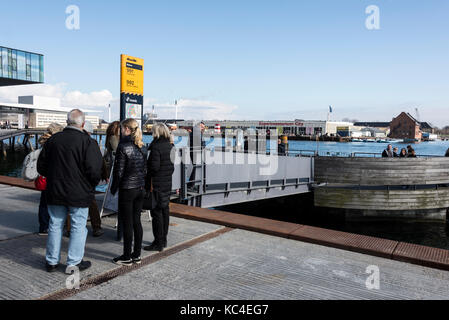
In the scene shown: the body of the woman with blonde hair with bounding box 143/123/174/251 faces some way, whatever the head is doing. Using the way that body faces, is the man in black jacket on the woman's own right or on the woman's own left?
on the woman's own left

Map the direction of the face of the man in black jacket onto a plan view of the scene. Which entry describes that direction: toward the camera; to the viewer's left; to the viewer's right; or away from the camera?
away from the camera

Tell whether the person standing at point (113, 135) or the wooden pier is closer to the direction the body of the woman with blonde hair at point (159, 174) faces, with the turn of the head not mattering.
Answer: the person standing

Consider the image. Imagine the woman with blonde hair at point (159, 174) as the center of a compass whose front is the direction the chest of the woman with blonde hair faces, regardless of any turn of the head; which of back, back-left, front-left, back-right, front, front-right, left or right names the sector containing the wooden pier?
right

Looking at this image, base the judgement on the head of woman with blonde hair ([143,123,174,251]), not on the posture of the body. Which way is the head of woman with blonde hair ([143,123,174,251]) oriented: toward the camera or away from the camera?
away from the camera

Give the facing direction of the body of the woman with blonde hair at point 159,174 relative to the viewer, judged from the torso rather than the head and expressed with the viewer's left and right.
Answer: facing away from the viewer and to the left of the viewer
